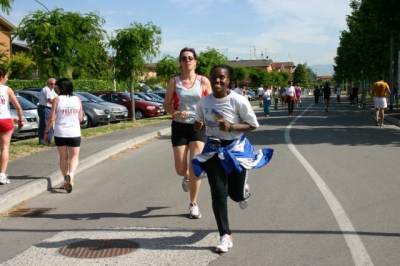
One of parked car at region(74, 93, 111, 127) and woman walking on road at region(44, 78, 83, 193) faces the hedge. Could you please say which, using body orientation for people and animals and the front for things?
the woman walking on road

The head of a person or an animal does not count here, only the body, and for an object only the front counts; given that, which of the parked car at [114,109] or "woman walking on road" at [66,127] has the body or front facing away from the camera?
the woman walking on road

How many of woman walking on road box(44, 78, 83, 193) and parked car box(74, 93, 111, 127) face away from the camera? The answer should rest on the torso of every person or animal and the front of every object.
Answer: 1

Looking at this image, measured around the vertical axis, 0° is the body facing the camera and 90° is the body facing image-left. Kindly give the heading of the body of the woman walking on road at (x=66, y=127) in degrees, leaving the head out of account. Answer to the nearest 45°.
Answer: approximately 180°

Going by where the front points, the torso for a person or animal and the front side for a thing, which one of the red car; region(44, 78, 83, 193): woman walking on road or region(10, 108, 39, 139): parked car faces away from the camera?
the woman walking on road

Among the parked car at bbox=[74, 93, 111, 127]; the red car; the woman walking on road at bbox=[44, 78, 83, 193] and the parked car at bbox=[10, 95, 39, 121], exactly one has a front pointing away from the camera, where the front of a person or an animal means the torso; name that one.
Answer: the woman walking on road

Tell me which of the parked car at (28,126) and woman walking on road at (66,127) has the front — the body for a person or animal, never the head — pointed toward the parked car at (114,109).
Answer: the woman walking on road

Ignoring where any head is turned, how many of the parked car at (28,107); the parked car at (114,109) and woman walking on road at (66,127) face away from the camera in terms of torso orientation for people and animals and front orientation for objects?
1
